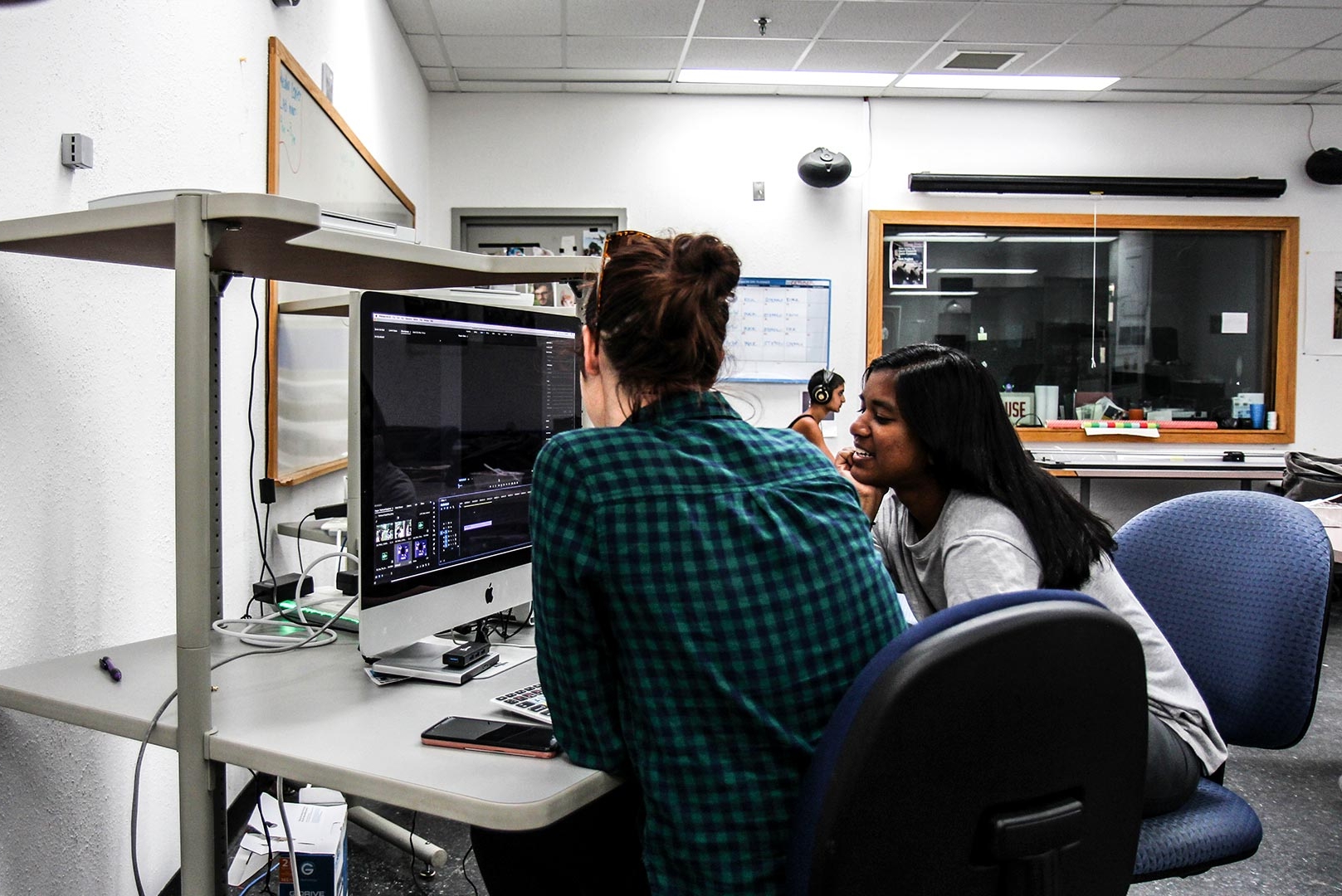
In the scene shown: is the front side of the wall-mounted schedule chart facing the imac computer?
yes

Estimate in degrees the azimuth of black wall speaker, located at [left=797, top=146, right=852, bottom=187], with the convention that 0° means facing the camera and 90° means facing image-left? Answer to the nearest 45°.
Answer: approximately 0°

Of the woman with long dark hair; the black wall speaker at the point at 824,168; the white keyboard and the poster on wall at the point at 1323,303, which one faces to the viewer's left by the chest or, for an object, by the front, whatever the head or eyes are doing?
the woman with long dark hair

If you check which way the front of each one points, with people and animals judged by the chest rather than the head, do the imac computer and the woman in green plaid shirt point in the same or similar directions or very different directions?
very different directions

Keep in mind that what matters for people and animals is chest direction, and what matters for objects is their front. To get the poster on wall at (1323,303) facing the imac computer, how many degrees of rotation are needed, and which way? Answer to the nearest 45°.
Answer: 0° — it already faces it

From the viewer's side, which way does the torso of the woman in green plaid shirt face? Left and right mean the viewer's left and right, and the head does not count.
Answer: facing away from the viewer and to the left of the viewer

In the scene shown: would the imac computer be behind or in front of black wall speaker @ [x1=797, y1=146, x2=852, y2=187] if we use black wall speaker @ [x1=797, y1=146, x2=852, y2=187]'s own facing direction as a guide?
in front

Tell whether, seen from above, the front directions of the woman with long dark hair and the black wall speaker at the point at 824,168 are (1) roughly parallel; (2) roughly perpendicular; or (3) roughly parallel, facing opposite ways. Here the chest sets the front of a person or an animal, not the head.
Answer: roughly perpendicular

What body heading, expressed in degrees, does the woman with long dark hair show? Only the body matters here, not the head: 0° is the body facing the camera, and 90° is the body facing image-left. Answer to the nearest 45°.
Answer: approximately 90°

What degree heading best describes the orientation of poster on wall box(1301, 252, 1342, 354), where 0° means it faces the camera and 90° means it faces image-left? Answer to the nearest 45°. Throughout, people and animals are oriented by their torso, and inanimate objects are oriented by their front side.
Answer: approximately 0°

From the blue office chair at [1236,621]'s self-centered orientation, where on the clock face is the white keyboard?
The white keyboard is roughly at 12 o'clock from the blue office chair.

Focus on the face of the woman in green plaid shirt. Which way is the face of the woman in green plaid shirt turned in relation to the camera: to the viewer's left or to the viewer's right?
to the viewer's left

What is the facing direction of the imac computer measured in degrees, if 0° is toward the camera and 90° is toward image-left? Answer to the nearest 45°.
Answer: approximately 315°
